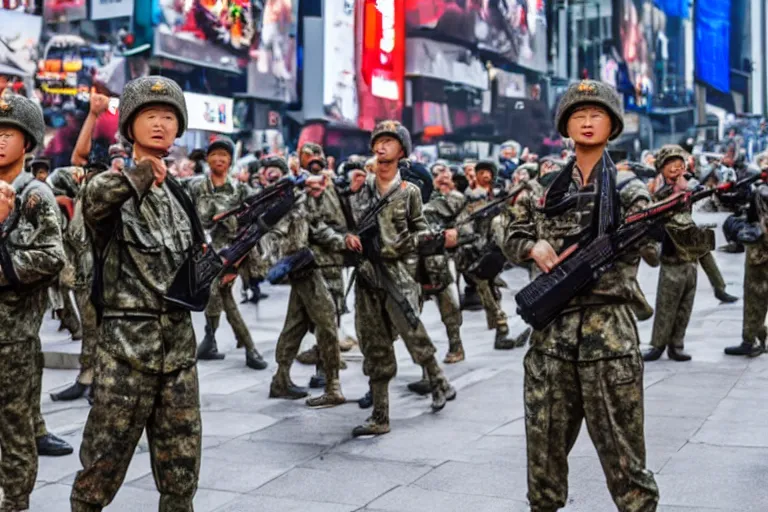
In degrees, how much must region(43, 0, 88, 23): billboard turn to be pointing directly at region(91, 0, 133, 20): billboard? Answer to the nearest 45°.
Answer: approximately 135° to its left

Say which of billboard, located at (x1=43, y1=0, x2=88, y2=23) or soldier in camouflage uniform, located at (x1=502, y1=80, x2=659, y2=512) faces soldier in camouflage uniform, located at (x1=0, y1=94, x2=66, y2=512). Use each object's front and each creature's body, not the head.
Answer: the billboard

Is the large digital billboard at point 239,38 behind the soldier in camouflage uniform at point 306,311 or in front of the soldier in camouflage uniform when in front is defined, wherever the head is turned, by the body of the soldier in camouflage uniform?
behind

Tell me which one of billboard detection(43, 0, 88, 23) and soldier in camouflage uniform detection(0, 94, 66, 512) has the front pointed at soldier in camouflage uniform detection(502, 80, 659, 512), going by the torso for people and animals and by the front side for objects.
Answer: the billboard

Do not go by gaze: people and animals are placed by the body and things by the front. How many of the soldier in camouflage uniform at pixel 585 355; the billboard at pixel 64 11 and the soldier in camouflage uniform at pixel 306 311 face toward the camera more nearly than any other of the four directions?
3

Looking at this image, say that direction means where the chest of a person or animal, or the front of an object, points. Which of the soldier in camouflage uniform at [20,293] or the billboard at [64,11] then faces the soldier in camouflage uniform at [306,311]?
the billboard

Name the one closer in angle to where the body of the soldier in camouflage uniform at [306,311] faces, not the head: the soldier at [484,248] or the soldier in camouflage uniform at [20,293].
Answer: the soldier in camouflage uniform

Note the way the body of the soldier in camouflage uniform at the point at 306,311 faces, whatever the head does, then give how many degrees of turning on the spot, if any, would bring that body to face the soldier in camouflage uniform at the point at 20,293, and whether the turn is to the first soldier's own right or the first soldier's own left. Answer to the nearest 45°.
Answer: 0° — they already face them

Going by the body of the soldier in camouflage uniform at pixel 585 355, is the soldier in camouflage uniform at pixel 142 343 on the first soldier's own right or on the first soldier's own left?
on the first soldier's own right

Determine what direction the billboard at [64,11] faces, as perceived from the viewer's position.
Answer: facing the viewer

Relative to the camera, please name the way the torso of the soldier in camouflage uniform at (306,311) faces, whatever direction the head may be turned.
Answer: toward the camera
